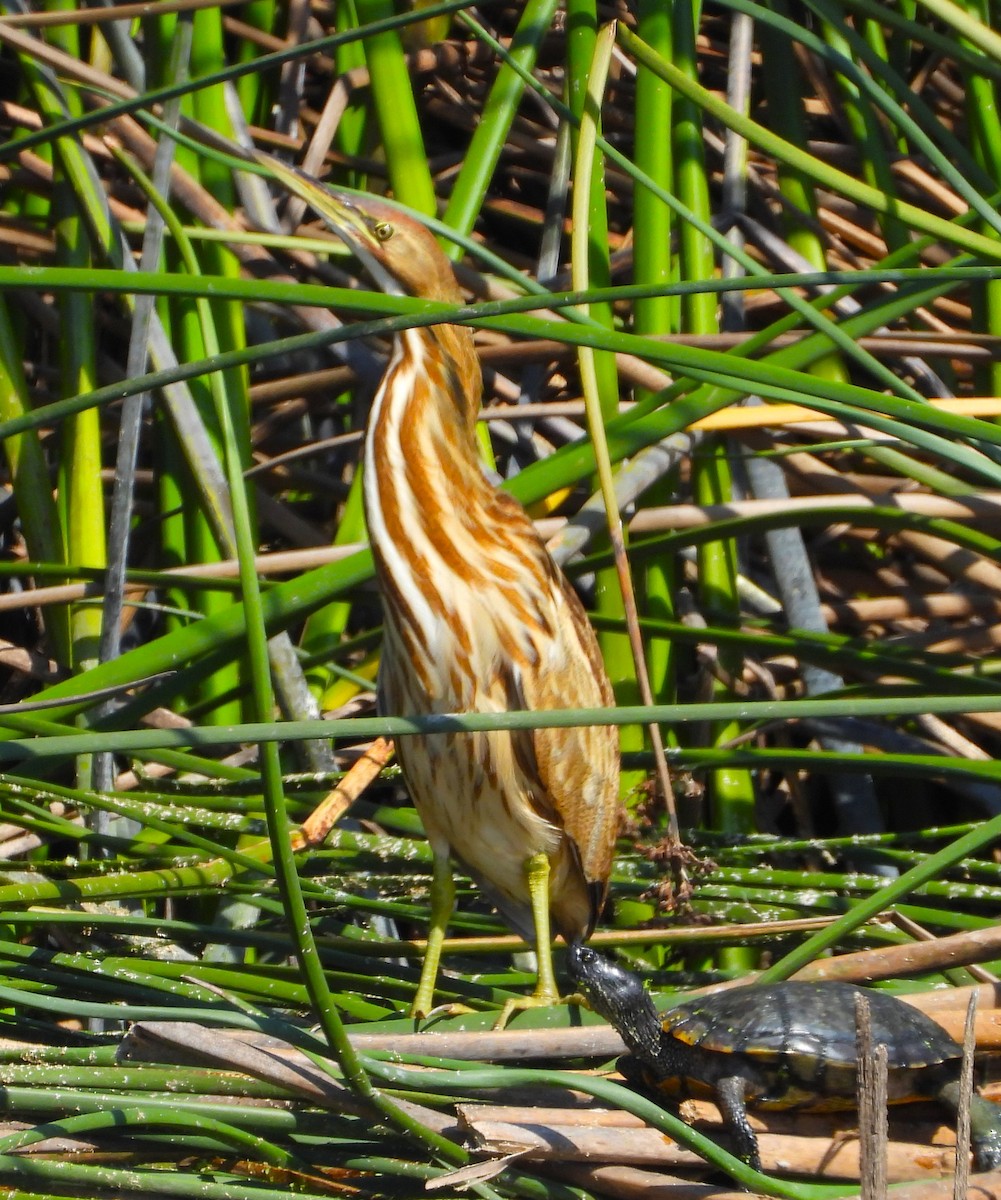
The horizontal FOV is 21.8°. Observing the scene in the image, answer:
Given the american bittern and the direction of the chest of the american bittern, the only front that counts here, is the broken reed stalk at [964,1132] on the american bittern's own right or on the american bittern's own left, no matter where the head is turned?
on the american bittern's own left

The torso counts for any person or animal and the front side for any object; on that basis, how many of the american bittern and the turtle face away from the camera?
0

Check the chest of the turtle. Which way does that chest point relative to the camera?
to the viewer's left

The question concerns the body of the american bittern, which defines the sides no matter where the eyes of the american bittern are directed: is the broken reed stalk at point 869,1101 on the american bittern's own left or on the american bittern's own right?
on the american bittern's own left

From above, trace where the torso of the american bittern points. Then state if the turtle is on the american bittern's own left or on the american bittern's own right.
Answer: on the american bittern's own left
